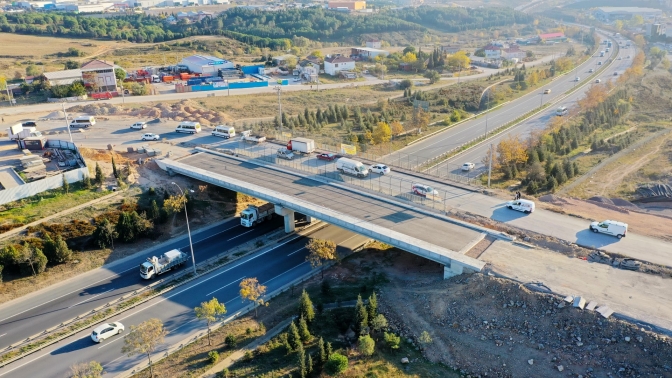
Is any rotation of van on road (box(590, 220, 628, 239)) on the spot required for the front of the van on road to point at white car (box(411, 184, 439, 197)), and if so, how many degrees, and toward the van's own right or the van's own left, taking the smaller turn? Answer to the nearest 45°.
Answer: approximately 45° to the van's own left

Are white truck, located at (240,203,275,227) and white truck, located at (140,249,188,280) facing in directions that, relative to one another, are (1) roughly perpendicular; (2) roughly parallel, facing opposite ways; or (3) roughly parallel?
roughly parallel

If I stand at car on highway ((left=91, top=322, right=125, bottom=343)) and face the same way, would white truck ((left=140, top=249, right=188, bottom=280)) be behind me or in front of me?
in front

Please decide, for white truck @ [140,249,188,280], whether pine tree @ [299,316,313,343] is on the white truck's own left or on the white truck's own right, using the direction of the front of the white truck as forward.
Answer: on the white truck's own left

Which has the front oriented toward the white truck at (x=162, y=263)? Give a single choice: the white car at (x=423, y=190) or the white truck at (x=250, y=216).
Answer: the white truck at (x=250, y=216)

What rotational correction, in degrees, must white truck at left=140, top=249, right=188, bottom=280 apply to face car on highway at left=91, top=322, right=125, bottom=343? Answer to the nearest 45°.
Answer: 0° — it already faces it

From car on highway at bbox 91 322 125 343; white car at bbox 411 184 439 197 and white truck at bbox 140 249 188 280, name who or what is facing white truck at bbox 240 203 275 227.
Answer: the car on highway
